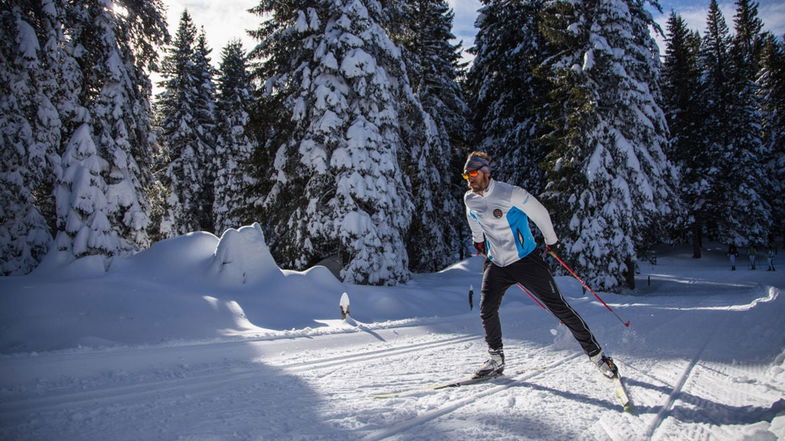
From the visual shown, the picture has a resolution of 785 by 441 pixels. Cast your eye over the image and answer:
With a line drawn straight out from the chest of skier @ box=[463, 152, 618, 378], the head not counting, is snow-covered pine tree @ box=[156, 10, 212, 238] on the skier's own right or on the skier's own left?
on the skier's own right

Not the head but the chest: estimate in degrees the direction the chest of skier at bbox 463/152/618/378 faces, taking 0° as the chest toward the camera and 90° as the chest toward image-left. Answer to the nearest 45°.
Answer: approximately 45°

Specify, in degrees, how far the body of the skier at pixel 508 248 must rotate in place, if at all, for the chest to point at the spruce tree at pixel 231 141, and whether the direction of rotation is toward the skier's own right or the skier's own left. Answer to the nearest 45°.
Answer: approximately 90° to the skier's own right

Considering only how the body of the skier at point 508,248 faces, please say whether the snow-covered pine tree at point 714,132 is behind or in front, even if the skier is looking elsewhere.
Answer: behind

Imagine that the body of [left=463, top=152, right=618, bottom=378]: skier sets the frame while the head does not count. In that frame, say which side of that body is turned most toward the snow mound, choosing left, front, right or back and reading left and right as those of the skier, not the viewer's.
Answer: right

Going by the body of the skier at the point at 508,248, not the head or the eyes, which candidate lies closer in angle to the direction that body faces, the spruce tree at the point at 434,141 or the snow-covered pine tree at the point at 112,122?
the snow-covered pine tree

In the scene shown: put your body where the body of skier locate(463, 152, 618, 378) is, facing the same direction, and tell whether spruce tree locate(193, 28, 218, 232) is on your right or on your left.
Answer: on your right
